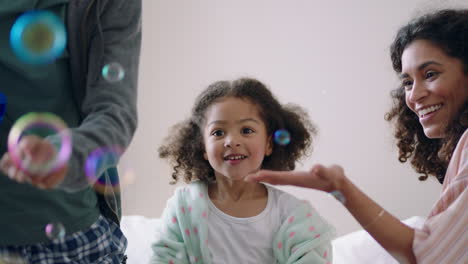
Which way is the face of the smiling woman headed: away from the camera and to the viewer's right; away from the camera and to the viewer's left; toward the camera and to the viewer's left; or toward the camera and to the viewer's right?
toward the camera and to the viewer's left

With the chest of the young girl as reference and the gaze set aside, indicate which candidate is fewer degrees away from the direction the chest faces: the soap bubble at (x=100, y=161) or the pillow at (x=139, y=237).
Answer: the soap bubble

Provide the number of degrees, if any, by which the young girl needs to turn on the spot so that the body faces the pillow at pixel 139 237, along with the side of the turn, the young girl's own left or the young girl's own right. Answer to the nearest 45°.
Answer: approximately 135° to the young girl's own right

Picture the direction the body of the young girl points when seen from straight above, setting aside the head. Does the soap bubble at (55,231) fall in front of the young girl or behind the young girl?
in front

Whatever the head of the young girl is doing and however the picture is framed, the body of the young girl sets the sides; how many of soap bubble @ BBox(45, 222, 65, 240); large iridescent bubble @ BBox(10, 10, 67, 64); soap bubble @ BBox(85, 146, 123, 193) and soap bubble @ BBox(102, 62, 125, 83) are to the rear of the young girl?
0

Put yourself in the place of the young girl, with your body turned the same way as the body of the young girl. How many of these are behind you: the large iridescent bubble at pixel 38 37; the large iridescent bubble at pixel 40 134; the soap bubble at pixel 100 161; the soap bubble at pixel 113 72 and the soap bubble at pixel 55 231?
0

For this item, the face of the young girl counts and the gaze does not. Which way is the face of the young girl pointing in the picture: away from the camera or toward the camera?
toward the camera

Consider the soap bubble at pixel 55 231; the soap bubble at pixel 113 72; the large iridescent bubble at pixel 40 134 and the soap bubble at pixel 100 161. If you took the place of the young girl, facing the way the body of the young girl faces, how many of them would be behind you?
0

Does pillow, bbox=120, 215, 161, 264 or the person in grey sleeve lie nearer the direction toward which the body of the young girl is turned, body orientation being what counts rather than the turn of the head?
the person in grey sleeve

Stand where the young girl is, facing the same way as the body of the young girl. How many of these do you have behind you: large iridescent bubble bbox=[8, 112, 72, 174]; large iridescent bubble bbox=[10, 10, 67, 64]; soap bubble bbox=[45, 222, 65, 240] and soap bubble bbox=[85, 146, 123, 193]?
0

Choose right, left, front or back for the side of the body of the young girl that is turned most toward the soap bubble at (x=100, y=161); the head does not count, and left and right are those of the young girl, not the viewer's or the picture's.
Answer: front

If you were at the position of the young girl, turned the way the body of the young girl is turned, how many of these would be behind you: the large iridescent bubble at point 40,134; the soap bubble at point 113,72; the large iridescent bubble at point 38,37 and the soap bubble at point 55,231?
0

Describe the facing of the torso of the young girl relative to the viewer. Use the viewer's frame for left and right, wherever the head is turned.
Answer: facing the viewer
